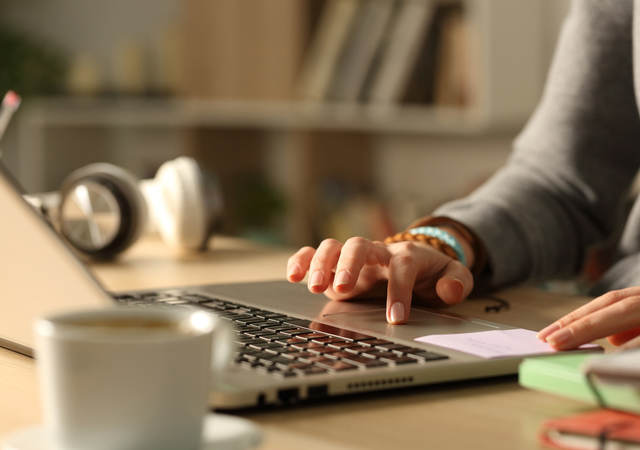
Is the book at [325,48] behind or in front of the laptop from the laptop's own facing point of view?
in front

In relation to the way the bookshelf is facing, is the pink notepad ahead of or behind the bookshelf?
ahead

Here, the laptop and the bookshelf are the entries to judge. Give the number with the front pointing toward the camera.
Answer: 1

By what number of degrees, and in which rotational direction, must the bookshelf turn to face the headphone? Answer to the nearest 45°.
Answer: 0° — it already faces it

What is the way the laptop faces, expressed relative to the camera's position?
facing away from the viewer and to the right of the viewer

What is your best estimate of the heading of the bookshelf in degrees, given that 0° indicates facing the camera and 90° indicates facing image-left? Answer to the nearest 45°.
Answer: approximately 0°

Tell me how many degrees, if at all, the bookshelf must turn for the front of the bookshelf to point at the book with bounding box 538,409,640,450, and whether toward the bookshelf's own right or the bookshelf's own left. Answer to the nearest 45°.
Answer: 0° — it already faces it

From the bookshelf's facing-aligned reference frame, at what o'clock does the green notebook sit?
The green notebook is roughly at 12 o'clock from the bookshelf.

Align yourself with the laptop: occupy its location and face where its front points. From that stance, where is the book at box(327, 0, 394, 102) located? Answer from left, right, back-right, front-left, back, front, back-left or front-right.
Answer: front-left
